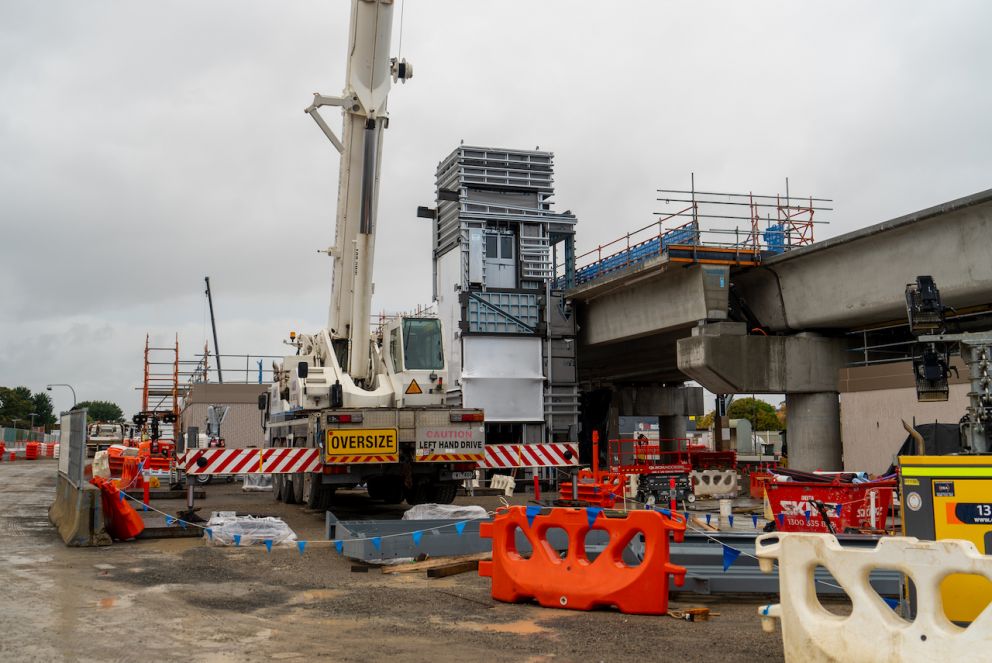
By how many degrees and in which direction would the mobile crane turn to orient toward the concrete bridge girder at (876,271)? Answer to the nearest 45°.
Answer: approximately 90° to its right

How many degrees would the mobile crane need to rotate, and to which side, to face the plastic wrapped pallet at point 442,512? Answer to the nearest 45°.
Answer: approximately 135° to its right

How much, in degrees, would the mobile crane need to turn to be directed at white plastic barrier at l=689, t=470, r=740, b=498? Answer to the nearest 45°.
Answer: approximately 45° to its right

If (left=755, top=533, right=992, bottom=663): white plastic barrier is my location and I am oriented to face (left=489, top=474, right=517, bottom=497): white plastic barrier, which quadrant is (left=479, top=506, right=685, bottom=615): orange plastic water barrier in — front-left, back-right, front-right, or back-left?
front-left

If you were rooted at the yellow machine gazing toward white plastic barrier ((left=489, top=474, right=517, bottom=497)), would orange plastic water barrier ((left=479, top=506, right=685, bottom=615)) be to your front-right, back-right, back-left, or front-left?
front-left

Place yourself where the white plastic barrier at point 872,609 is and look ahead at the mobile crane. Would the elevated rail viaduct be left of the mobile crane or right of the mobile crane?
right

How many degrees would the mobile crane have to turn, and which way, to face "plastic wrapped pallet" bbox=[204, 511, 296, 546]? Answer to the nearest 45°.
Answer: approximately 135° to its left

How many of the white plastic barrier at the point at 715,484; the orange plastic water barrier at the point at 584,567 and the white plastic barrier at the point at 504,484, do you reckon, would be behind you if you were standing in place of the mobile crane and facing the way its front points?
1

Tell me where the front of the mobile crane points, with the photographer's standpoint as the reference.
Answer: facing away from the viewer

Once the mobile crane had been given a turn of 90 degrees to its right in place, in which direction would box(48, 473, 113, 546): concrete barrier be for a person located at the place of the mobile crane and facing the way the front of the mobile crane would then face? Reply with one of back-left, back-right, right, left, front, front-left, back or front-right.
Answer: back-right

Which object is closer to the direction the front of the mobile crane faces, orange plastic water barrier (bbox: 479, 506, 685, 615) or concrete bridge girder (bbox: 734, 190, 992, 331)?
the concrete bridge girder

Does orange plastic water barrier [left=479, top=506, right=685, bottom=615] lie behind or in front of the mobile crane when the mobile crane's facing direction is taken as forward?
behind

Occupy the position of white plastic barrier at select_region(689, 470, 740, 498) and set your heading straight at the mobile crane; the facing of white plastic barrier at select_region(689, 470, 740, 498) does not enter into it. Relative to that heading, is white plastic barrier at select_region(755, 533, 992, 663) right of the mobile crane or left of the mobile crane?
left
